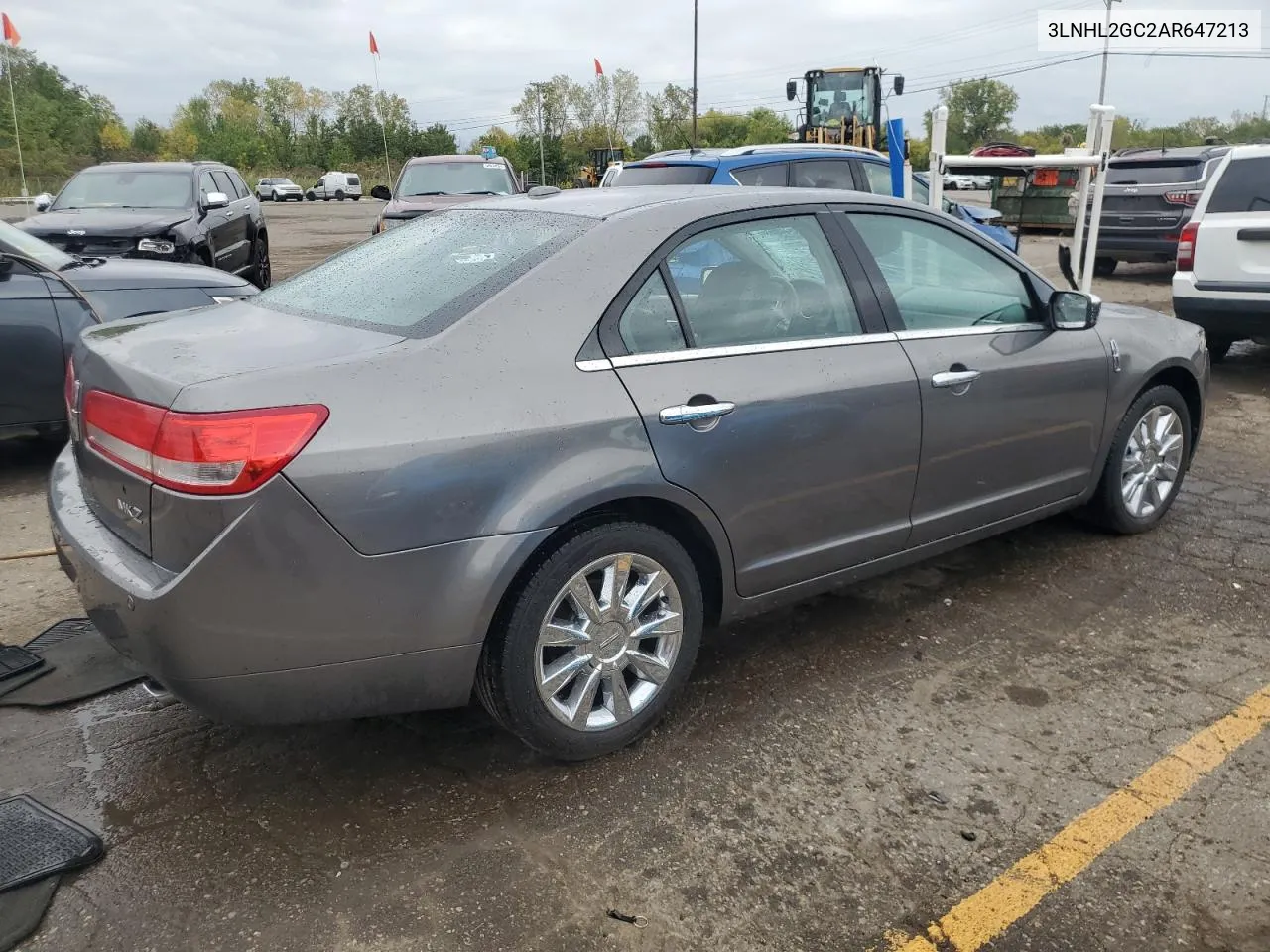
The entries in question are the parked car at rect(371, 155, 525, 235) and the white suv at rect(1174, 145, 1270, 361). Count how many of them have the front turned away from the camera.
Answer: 1

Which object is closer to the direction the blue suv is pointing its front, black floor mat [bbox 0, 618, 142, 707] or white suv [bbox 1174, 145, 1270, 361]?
the white suv

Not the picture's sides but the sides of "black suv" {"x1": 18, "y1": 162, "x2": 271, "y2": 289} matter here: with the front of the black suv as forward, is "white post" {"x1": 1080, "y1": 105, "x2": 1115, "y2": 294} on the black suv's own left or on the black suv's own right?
on the black suv's own left

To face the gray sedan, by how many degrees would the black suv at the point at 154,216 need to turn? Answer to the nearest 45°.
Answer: approximately 45° to its left

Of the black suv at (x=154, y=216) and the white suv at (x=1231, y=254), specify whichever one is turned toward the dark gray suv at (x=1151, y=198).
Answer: the white suv

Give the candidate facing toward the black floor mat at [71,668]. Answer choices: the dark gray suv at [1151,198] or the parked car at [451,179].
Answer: the parked car

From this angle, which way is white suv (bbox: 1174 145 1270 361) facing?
away from the camera

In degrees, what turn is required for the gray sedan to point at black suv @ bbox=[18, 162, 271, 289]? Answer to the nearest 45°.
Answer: approximately 90° to its left
